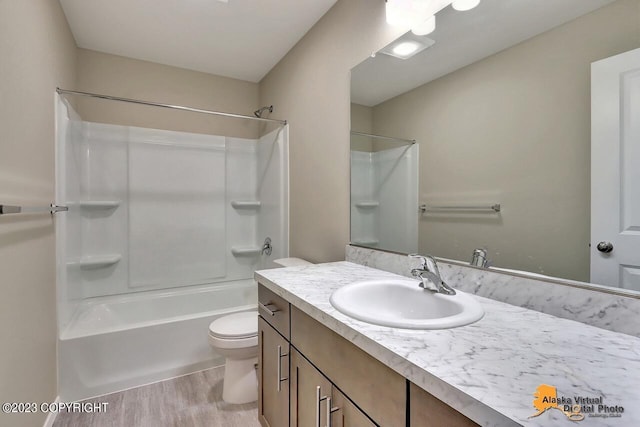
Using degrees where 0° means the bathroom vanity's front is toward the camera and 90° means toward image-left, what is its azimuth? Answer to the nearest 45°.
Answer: approximately 45°

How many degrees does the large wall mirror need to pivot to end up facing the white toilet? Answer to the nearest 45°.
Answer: approximately 45° to its right

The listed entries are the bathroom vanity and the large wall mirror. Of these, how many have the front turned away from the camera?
0

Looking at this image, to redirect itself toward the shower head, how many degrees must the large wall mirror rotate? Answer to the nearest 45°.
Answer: approximately 90° to its right

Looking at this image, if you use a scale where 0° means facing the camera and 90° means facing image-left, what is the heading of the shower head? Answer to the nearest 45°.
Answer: approximately 90°

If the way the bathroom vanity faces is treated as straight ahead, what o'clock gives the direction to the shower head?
The shower head is roughly at 3 o'clock from the bathroom vanity.

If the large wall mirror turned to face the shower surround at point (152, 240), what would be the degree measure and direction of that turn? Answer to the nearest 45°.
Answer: approximately 45° to its right

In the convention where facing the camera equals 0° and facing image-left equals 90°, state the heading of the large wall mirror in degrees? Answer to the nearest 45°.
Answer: approximately 45°

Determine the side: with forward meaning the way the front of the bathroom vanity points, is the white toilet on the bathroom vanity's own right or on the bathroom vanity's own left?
on the bathroom vanity's own right

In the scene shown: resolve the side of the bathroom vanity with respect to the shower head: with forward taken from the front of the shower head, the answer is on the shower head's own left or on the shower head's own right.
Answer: on the shower head's own left
